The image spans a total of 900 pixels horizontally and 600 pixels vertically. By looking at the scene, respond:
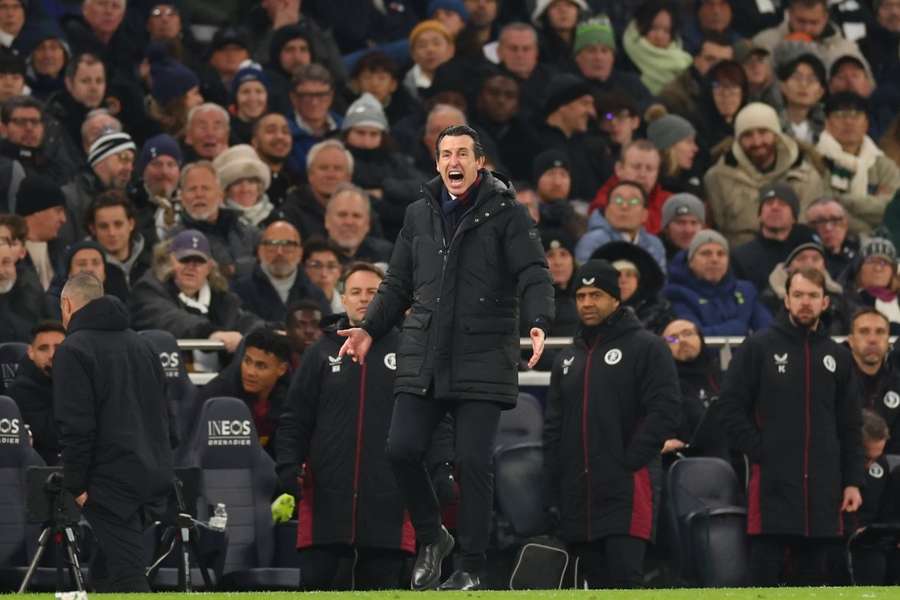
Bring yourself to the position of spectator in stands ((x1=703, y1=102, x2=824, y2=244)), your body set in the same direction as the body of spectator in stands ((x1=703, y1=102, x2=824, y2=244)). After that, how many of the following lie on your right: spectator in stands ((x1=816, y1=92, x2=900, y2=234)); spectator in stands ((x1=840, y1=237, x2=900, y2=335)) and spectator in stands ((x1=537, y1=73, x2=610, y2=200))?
1

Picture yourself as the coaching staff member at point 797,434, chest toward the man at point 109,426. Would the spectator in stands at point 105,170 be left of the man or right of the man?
right

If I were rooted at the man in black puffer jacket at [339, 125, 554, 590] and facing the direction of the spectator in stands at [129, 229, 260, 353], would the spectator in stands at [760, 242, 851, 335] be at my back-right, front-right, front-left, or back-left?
front-right

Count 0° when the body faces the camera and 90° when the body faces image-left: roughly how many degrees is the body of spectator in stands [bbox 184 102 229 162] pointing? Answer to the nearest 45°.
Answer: approximately 0°

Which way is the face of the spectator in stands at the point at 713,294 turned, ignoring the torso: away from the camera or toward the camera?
toward the camera

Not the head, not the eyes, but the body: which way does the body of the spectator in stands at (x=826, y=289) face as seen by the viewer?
toward the camera

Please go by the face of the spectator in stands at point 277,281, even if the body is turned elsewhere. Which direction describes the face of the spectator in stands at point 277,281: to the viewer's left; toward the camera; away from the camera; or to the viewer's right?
toward the camera

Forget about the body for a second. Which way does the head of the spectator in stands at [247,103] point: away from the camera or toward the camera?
toward the camera

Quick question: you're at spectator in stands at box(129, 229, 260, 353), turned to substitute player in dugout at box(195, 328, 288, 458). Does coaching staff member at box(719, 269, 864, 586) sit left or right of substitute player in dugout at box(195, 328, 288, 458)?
left

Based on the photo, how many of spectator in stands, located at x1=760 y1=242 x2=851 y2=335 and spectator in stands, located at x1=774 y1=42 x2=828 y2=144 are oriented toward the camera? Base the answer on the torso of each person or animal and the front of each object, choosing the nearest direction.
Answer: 2

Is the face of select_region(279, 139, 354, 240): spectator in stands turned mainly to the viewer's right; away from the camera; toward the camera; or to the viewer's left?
toward the camera

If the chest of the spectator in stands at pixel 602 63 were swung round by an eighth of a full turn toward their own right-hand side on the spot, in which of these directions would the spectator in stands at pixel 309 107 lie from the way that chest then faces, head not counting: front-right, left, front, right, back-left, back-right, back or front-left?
front

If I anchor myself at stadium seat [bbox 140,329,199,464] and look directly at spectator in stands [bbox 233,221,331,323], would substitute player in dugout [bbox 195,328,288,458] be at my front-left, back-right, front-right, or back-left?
front-right

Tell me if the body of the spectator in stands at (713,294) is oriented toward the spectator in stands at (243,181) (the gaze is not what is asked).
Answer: no

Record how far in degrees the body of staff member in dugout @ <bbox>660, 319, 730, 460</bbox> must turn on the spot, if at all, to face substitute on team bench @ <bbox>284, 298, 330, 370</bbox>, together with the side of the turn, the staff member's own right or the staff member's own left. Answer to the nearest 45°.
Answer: approximately 90° to the staff member's own right

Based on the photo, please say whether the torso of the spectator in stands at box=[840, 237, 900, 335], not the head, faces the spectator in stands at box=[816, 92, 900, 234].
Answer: no

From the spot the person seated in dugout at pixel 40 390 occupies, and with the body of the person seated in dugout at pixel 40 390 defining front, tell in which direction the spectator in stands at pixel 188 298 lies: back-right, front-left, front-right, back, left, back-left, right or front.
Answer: left

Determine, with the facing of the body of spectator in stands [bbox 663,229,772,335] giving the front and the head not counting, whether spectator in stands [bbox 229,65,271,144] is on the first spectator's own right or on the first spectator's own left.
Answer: on the first spectator's own right
